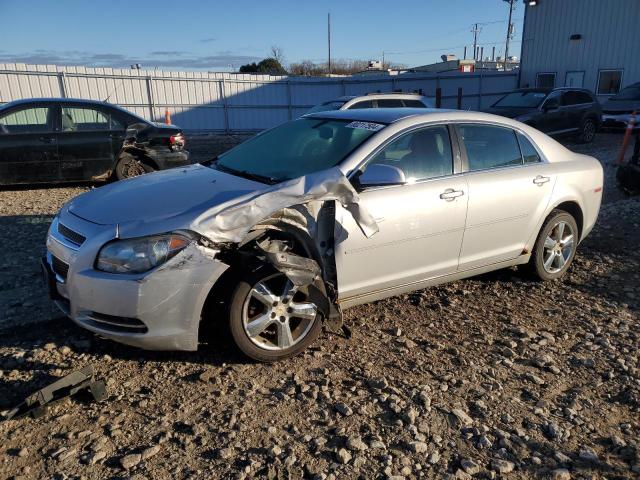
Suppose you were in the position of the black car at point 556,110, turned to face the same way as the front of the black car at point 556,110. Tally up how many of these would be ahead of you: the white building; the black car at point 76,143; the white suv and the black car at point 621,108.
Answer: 2

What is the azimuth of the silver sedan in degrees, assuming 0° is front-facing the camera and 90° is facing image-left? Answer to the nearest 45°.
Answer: approximately 45°

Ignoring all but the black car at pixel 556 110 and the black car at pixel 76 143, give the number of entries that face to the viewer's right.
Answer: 0

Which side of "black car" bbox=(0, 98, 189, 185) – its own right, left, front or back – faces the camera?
left

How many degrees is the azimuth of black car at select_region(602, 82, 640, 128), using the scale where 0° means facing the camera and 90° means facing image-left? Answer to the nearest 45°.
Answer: approximately 45°

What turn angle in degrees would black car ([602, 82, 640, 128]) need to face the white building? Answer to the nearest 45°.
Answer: approximately 135° to its right

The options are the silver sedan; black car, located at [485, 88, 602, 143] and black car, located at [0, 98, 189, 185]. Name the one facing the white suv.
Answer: black car, located at [485, 88, 602, 143]

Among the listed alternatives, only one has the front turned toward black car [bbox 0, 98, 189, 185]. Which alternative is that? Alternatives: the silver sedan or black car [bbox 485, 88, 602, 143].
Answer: black car [bbox 485, 88, 602, 143]

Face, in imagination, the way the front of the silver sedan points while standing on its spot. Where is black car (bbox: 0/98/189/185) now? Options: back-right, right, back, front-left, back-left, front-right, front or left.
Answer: right

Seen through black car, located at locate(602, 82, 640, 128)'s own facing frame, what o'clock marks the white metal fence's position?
The white metal fence is roughly at 1 o'clock from the black car.

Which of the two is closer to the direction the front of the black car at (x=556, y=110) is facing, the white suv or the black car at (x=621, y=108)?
the white suv

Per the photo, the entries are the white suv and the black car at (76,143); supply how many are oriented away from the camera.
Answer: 0

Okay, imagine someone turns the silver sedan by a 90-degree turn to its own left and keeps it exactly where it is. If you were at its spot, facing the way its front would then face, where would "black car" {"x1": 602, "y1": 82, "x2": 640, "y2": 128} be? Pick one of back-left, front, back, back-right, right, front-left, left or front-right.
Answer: left
